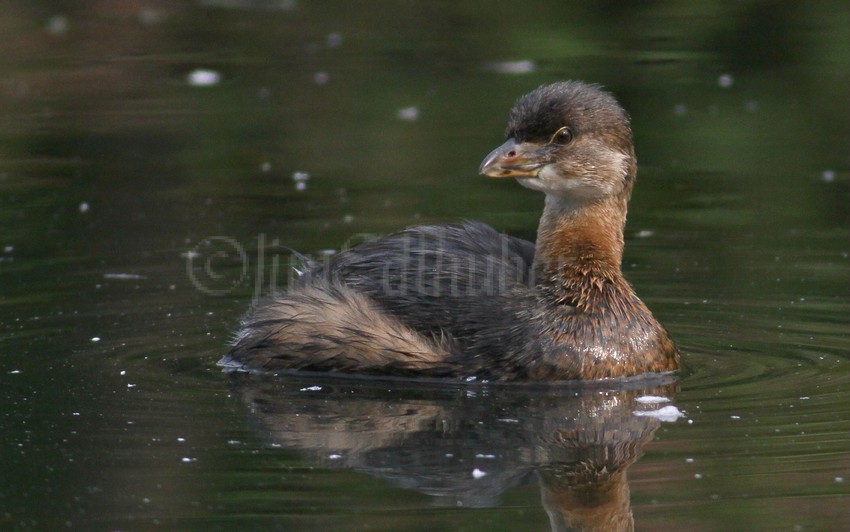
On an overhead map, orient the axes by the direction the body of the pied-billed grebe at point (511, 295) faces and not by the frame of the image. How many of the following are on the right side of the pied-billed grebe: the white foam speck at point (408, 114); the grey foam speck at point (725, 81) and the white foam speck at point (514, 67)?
0

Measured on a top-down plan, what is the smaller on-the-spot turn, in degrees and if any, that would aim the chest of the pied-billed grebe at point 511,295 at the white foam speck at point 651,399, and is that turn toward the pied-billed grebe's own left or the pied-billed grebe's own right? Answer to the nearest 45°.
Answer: approximately 45° to the pied-billed grebe's own right

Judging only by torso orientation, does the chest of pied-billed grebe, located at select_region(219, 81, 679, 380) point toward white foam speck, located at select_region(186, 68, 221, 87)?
no

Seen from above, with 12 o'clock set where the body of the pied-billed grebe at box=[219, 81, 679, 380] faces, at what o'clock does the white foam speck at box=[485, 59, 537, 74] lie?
The white foam speck is roughly at 9 o'clock from the pied-billed grebe.

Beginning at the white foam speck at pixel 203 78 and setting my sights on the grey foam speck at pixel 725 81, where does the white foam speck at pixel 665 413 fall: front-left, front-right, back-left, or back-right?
front-right

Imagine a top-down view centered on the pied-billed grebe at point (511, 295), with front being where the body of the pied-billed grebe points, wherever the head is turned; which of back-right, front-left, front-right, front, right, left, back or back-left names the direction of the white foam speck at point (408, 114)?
left

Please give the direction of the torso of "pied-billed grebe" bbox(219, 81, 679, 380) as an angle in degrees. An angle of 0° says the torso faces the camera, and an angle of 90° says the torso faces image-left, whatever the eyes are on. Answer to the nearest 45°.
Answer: approximately 270°

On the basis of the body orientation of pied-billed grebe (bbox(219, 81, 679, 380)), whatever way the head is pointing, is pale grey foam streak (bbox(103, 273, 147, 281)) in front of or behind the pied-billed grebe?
behind

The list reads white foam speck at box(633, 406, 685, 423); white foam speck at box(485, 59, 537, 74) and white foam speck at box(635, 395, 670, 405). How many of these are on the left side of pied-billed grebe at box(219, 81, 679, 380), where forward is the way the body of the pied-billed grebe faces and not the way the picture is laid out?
1

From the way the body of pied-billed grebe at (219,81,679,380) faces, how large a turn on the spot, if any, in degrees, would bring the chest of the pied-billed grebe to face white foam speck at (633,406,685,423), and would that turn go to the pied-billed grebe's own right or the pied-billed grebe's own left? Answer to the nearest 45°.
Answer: approximately 45° to the pied-billed grebe's own right

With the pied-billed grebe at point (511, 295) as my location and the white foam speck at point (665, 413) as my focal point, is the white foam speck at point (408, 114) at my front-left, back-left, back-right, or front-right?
back-left

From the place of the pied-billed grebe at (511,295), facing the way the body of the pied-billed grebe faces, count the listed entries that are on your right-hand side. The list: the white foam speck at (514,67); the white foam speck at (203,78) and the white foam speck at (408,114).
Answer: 0

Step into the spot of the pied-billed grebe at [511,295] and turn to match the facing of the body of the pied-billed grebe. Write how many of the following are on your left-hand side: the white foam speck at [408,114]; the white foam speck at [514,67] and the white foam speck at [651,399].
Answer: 2

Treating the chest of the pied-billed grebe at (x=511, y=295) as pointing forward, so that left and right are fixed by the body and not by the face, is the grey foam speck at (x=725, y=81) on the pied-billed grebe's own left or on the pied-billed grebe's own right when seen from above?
on the pied-billed grebe's own left

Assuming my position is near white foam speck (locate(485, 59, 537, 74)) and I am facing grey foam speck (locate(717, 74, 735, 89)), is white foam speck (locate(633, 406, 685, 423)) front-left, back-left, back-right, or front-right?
front-right
